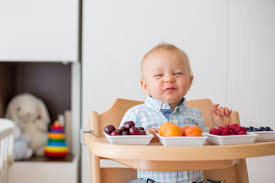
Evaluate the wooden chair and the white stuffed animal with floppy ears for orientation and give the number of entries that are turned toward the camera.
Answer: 2

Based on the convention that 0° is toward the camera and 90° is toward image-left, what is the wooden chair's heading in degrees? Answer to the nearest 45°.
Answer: approximately 0°
